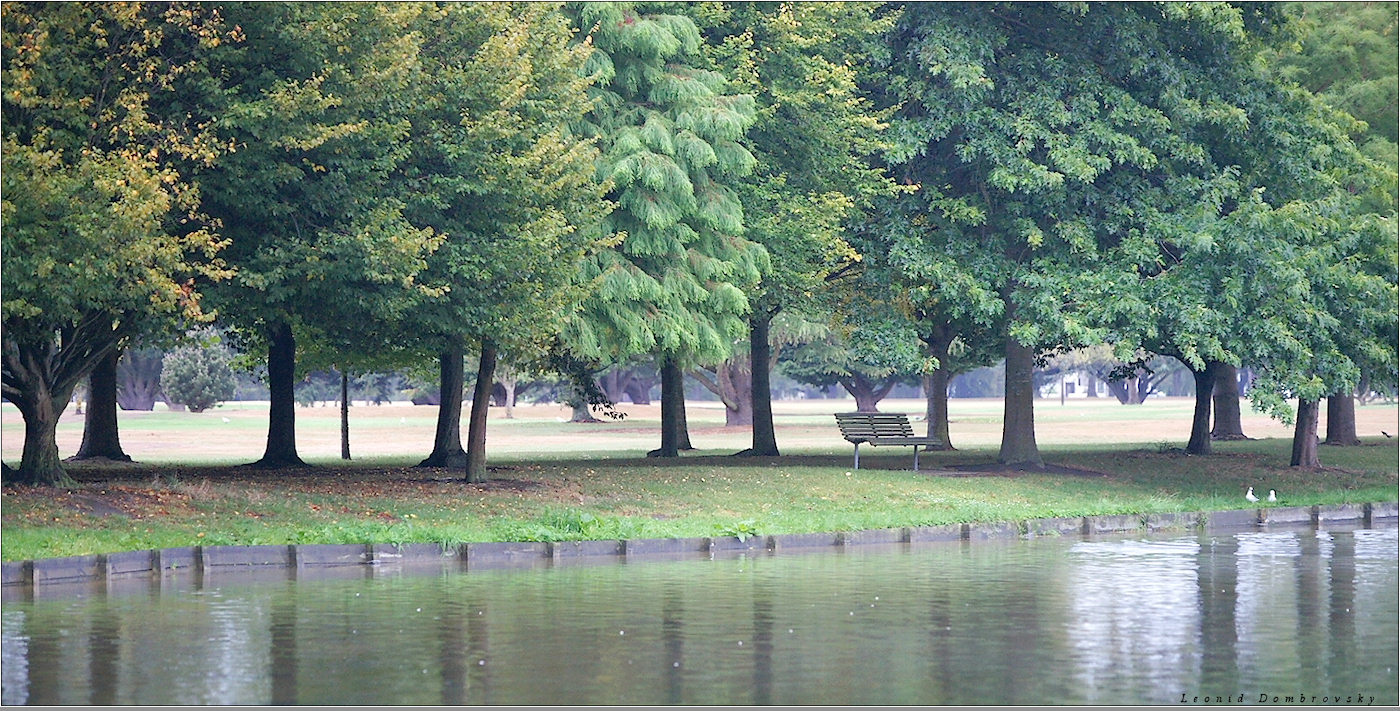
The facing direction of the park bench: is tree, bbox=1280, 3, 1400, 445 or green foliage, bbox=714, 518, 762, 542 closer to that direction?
the green foliage

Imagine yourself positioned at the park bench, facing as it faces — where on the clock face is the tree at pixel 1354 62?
The tree is roughly at 9 o'clock from the park bench.

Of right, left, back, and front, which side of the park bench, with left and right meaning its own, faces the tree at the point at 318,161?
right

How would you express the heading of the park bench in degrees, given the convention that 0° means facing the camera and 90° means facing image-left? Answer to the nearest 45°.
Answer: approximately 315°

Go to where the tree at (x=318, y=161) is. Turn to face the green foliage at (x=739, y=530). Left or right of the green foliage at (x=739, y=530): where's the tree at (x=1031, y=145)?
left

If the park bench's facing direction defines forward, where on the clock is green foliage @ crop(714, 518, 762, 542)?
The green foliage is roughly at 2 o'clock from the park bench.
